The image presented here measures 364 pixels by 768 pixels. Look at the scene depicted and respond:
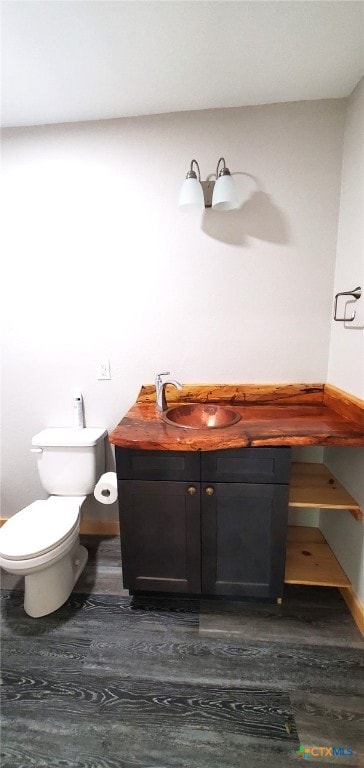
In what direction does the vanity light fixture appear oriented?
toward the camera

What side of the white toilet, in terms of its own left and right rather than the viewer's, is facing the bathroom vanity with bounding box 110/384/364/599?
left

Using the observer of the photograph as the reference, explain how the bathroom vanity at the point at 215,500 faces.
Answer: facing the viewer

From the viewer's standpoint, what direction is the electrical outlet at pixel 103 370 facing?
toward the camera

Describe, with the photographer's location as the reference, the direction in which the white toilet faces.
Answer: facing the viewer and to the left of the viewer
